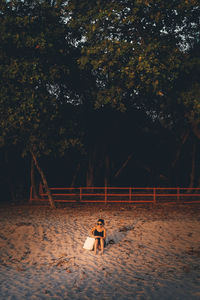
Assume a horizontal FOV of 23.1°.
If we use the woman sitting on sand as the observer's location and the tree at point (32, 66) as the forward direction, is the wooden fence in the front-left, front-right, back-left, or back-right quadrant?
front-right

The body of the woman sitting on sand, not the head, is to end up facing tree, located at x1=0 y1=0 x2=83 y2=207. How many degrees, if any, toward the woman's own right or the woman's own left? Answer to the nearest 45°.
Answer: approximately 135° to the woman's own right

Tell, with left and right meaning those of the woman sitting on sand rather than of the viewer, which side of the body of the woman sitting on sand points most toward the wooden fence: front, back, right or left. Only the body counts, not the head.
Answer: back

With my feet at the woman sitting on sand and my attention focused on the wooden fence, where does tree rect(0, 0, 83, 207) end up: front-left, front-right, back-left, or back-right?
front-left

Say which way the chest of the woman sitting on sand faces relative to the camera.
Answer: toward the camera
